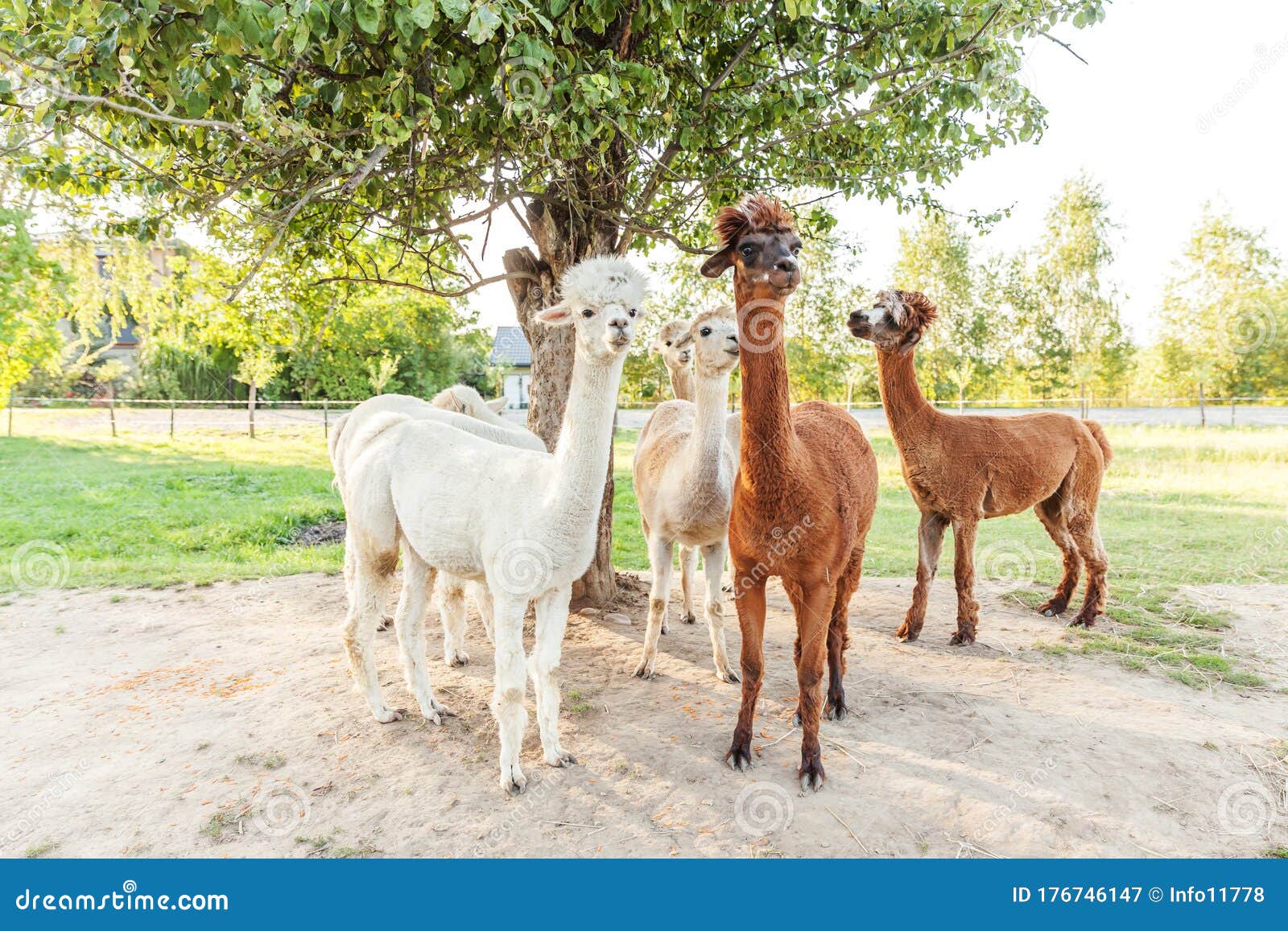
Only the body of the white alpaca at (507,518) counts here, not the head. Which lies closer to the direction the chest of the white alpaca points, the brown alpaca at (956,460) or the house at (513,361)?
the brown alpaca

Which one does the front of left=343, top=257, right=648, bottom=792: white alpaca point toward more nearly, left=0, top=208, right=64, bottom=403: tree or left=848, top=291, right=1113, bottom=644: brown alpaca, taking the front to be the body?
the brown alpaca

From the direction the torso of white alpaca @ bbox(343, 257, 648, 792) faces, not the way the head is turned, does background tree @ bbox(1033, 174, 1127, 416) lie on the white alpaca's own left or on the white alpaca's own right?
on the white alpaca's own left

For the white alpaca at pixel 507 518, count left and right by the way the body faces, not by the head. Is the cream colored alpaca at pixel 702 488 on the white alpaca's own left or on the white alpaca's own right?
on the white alpaca's own left

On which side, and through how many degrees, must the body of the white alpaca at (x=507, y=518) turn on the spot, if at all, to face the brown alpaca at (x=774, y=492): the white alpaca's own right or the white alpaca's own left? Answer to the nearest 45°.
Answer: approximately 45° to the white alpaca's own left

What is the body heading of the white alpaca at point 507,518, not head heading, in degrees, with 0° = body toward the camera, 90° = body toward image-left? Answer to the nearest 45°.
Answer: approximately 315°

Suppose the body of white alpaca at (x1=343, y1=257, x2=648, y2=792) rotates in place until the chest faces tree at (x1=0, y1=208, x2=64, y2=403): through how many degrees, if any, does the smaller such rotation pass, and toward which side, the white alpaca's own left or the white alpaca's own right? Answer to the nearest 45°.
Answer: approximately 180°

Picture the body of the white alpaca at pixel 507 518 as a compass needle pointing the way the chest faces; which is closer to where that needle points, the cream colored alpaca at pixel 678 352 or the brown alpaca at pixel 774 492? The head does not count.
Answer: the brown alpaca
